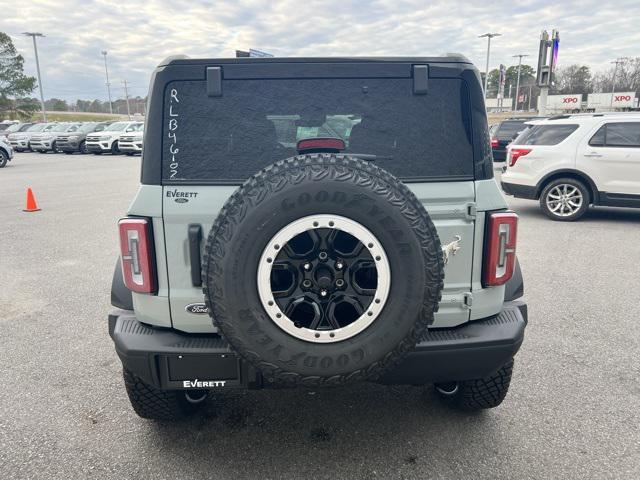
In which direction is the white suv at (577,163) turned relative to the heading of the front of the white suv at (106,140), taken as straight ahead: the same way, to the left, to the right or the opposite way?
to the left

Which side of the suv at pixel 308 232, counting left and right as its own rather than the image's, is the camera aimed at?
back

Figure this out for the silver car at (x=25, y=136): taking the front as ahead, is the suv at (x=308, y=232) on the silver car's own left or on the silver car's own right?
on the silver car's own left

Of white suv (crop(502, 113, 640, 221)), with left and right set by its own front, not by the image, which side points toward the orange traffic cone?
back

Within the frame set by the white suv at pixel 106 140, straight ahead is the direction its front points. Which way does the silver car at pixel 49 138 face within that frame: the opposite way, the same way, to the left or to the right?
the same way

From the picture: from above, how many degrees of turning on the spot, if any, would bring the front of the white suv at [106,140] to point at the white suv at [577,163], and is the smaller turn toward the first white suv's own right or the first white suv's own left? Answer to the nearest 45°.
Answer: approximately 45° to the first white suv's own left

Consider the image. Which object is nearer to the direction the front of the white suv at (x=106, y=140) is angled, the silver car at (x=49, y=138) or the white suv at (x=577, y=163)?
the white suv

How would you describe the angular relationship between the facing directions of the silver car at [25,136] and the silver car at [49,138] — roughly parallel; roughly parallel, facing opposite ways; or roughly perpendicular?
roughly parallel

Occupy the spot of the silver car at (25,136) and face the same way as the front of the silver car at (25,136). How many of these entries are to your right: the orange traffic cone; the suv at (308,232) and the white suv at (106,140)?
0

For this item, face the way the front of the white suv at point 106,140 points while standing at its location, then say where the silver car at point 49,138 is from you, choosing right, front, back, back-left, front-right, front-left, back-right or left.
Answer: right

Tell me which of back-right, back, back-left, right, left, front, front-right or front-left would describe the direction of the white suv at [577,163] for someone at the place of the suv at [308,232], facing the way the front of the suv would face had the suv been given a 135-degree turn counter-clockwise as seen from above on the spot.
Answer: back

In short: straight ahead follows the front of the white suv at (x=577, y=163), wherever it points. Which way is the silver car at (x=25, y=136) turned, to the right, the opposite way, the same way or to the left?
to the right

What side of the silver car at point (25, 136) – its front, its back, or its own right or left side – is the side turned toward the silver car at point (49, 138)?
left

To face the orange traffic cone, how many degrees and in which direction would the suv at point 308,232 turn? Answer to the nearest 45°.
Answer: approximately 45° to its left

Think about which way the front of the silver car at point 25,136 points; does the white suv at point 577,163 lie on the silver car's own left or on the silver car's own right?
on the silver car's own left

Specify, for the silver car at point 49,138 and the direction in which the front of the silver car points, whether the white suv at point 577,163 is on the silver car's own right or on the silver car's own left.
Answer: on the silver car's own left

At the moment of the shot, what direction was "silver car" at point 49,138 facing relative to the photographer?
facing the viewer and to the left of the viewer

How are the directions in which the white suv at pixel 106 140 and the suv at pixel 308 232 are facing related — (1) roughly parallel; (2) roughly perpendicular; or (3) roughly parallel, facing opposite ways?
roughly parallel, facing opposite ways

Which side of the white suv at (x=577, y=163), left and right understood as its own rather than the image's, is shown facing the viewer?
right
